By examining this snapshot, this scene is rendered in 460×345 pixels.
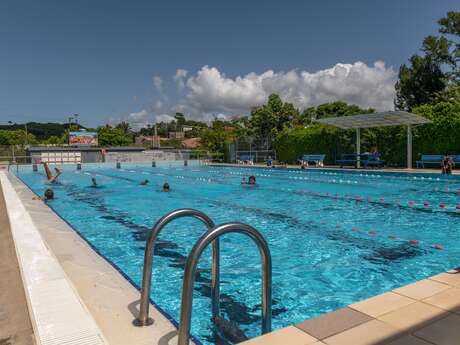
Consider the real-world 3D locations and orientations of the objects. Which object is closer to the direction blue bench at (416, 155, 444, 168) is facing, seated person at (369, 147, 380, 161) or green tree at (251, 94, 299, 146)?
the seated person

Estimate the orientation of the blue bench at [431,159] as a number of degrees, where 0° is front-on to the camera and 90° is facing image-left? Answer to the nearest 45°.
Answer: approximately 45°

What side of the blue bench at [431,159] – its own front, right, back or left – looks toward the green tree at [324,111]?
right

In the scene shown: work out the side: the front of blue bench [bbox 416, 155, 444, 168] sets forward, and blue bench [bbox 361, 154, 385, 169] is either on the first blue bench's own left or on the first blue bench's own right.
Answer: on the first blue bench's own right

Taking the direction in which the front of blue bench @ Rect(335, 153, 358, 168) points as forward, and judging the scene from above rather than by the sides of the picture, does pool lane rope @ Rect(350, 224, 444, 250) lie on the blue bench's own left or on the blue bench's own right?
on the blue bench's own left

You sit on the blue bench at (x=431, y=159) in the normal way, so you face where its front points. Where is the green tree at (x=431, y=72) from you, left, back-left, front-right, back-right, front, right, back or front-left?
back-right

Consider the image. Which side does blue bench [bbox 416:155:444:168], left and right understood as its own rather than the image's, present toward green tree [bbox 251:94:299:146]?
right

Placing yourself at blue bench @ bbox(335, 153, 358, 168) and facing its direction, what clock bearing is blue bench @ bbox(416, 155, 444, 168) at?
blue bench @ bbox(416, 155, 444, 168) is roughly at 9 o'clock from blue bench @ bbox(335, 153, 358, 168).
